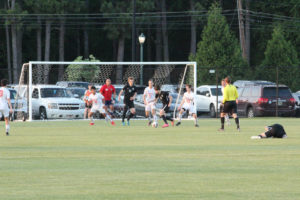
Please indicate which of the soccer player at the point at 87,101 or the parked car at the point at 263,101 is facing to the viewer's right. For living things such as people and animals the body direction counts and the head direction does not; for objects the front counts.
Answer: the soccer player

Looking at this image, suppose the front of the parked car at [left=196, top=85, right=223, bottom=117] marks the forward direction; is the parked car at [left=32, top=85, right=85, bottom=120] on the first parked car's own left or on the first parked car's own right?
on the first parked car's own right

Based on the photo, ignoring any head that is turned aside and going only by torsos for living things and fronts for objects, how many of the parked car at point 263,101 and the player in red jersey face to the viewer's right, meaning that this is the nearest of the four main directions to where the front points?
0

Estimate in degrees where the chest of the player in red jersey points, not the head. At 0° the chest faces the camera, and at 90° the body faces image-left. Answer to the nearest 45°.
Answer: approximately 0°

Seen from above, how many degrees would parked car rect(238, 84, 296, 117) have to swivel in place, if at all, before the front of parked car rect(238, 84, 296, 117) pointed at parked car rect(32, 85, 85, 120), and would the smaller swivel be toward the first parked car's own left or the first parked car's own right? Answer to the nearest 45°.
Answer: approximately 90° to the first parked car's own left
